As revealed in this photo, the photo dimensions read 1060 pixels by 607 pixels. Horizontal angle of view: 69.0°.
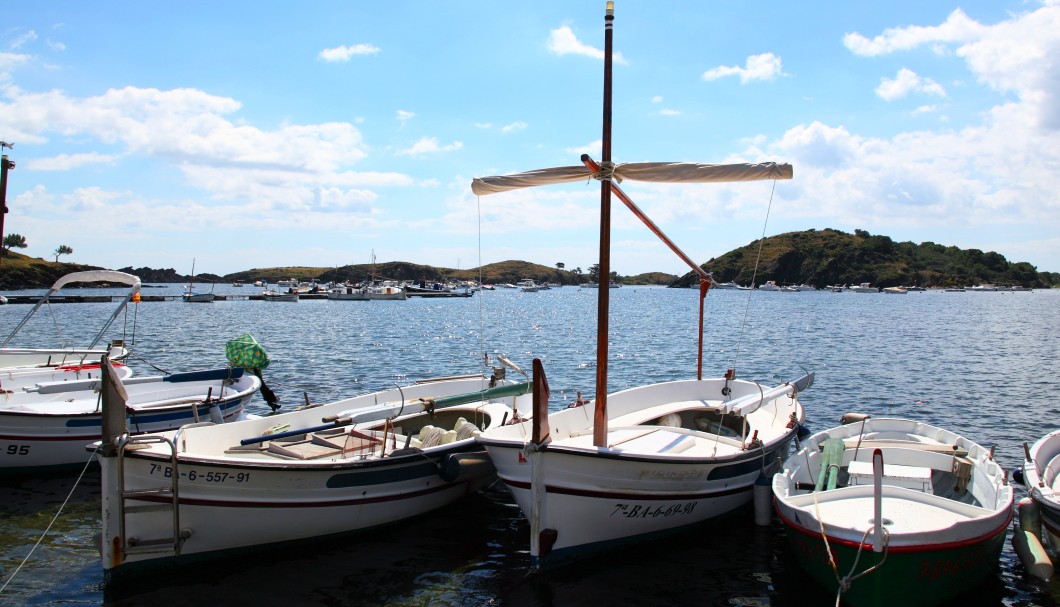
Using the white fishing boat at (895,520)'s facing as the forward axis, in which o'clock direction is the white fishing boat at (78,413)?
the white fishing boat at (78,413) is roughly at 3 o'clock from the white fishing boat at (895,520).

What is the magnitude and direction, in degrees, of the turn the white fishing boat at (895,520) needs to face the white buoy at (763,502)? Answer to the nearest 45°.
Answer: approximately 135° to its right

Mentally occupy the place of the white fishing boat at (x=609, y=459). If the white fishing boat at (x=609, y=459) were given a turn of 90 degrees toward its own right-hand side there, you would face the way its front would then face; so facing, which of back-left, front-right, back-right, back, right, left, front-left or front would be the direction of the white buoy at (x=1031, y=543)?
back-right

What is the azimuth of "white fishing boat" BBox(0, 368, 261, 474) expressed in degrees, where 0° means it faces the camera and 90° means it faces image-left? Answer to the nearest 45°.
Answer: approximately 45°

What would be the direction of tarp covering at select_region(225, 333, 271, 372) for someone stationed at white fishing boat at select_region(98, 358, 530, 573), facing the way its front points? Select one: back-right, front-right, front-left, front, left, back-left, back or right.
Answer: back-right

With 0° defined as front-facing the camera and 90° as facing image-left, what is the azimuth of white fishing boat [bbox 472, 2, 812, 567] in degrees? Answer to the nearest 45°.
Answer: approximately 45°
